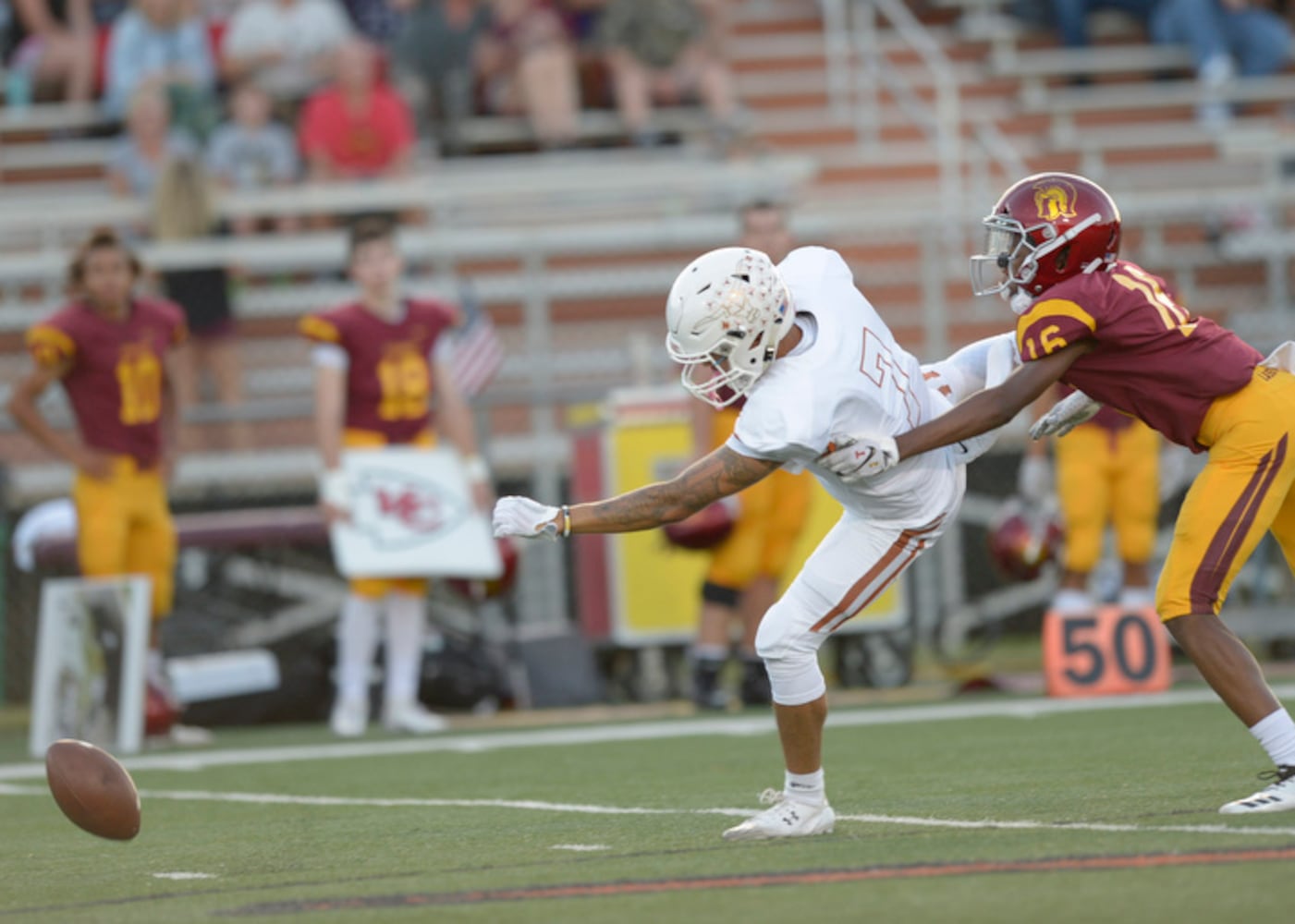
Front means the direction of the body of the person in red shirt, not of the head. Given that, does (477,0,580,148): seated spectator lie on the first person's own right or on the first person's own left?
on the first person's own left

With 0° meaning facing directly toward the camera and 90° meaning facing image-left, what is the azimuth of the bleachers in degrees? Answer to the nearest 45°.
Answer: approximately 0°

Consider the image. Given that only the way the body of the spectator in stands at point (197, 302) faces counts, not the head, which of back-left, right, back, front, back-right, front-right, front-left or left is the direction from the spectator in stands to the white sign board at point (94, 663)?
back

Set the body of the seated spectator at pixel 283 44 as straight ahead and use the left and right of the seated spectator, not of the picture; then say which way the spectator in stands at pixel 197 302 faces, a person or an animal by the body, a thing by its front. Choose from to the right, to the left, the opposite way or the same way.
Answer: the opposite way

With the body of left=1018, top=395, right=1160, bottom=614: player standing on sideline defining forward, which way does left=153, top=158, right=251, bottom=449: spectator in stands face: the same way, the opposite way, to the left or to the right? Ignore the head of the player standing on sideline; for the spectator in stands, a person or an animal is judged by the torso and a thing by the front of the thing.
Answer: the opposite way

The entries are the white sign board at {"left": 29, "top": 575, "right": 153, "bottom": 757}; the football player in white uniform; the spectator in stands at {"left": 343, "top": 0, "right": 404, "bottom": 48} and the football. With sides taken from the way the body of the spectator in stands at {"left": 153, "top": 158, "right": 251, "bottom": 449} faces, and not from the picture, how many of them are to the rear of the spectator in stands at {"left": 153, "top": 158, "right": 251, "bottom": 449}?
3

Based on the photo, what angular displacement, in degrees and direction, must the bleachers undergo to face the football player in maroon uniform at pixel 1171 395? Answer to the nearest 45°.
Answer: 0° — it already faces them

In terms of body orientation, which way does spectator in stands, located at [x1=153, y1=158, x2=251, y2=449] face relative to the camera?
away from the camera

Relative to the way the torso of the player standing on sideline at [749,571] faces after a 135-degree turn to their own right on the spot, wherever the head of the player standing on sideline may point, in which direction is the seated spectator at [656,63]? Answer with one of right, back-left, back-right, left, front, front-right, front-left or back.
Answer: front-right

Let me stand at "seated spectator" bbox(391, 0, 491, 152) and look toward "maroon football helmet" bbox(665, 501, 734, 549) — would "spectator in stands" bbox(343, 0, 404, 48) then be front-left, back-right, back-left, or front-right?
back-right

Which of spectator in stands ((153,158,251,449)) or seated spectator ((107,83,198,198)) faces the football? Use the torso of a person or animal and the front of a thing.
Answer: the seated spectator
